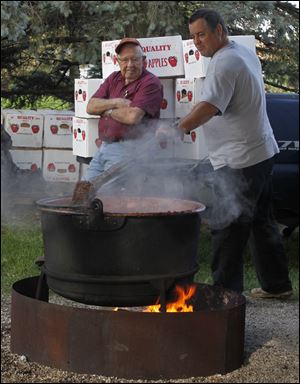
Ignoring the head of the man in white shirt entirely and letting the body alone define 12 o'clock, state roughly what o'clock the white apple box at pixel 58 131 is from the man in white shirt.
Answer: The white apple box is roughly at 1 o'clock from the man in white shirt.

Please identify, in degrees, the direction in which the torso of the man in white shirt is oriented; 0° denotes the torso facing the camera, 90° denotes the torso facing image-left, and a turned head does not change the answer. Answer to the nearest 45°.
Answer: approximately 90°

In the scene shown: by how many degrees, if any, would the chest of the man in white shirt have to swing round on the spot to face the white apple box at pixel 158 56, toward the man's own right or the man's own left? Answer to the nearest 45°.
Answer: approximately 45° to the man's own right

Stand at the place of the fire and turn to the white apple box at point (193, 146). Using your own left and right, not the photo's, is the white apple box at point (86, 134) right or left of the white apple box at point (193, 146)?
left
